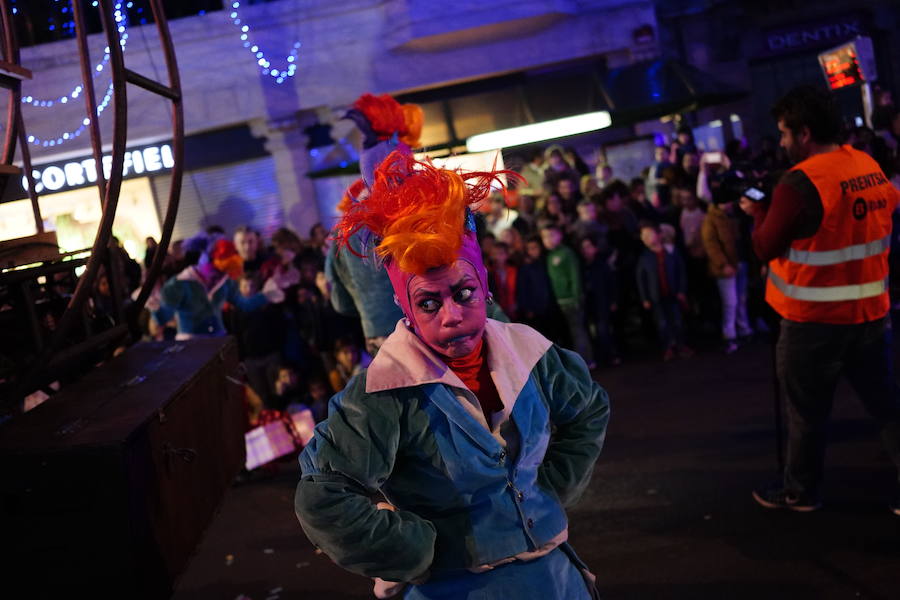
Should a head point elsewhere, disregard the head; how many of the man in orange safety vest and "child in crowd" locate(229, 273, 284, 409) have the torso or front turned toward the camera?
1

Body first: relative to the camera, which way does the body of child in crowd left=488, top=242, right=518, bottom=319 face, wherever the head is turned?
toward the camera

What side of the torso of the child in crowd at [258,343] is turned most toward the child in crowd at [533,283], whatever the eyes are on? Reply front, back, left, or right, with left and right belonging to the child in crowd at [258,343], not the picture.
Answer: left

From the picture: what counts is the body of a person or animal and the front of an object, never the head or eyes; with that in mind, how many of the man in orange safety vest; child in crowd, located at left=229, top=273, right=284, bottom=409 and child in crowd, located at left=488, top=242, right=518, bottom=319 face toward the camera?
2

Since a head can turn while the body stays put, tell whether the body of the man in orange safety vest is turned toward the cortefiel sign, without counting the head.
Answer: yes

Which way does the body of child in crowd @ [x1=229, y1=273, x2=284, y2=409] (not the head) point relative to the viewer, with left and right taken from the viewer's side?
facing the viewer

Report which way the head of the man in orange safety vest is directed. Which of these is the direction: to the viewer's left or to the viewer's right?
to the viewer's left

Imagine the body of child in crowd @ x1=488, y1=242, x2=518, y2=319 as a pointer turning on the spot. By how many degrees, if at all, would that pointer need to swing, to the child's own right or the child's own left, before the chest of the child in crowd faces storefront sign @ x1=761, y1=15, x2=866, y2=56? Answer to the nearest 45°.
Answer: approximately 135° to the child's own left

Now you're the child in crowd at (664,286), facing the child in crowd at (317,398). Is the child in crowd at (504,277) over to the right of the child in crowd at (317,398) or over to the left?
right

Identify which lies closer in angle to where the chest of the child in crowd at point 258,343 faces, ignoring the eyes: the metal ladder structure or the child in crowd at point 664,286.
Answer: the metal ladder structure

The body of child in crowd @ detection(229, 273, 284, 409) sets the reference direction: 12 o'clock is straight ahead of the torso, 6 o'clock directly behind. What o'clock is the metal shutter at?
The metal shutter is roughly at 6 o'clock from the child in crowd.

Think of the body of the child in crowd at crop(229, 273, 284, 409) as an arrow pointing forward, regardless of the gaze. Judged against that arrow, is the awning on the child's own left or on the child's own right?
on the child's own left

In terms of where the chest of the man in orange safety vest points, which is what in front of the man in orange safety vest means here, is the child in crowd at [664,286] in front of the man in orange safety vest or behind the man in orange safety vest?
in front
